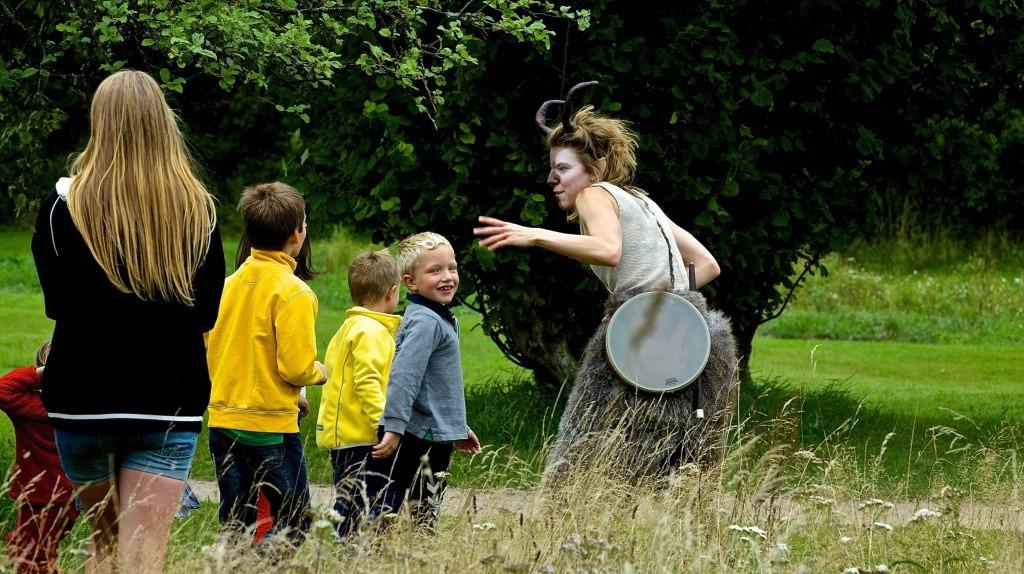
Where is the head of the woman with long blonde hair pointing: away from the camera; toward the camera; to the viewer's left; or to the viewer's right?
away from the camera

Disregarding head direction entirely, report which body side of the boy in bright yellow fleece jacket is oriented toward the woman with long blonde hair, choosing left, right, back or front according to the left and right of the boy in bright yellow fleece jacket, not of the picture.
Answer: back

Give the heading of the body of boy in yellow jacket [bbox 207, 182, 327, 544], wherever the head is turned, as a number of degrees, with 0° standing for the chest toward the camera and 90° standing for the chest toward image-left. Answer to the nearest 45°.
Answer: approximately 225°

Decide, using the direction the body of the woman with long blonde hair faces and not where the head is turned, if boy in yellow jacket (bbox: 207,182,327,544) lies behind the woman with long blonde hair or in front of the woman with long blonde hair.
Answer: in front

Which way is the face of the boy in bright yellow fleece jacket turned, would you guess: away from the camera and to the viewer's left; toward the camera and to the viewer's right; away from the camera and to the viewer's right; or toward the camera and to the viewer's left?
away from the camera and to the viewer's right

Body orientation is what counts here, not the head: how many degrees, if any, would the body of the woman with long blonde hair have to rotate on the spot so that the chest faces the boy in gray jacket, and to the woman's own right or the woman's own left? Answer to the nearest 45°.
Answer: approximately 45° to the woman's own right

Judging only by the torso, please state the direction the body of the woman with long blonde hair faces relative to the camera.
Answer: away from the camera

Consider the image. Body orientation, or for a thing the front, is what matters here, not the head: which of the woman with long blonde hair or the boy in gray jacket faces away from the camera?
the woman with long blonde hair

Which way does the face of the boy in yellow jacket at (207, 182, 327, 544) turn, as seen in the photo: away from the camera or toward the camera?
away from the camera

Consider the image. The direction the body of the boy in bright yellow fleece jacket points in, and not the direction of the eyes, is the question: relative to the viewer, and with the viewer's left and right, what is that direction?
facing away from the viewer and to the right of the viewer
